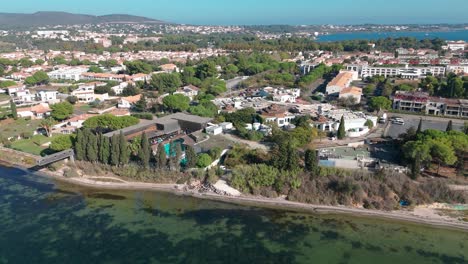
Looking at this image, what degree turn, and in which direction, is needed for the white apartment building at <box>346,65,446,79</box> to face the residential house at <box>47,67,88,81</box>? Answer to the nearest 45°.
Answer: approximately 90° to its right

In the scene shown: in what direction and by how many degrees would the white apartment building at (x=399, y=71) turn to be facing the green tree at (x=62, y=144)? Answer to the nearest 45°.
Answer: approximately 45° to its right

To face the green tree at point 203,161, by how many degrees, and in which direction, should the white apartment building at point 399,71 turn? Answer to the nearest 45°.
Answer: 0° — it already faces it

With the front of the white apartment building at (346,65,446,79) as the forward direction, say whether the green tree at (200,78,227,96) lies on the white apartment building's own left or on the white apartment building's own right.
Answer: on the white apartment building's own right

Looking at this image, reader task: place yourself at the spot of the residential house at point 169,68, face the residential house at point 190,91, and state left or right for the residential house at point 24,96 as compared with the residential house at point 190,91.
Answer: right

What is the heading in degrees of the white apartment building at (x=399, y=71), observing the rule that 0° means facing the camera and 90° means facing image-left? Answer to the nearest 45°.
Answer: approximately 0°

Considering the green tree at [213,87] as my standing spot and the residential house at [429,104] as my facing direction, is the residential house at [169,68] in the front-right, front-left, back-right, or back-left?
back-left

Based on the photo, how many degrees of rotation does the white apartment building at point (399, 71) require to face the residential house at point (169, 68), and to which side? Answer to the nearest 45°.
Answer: approximately 90° to its right

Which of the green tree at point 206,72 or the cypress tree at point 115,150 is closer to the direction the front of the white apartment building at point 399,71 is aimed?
the cypress tree

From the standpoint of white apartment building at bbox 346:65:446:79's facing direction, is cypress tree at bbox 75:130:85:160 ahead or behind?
ahead

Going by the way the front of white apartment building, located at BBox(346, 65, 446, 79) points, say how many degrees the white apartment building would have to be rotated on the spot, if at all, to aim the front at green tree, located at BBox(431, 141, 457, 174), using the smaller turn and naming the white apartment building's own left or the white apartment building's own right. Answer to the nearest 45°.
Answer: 0° — it already faces it

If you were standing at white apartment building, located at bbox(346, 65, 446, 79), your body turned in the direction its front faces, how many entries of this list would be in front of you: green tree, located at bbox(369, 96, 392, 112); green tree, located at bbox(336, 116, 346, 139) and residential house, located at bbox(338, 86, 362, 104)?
3

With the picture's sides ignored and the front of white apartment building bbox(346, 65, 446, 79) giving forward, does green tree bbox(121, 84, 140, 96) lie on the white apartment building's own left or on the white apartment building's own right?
on the white apartment building's own right

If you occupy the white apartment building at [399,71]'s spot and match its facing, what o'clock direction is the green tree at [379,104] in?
The green tree is roughly at 12 o'clock from the white apartment building.

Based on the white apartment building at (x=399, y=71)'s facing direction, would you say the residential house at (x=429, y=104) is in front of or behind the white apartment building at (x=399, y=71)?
in front

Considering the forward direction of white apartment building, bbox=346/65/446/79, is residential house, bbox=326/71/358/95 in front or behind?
in front

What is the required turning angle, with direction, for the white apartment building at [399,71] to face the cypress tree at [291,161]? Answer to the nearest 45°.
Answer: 0° — it already faces it
